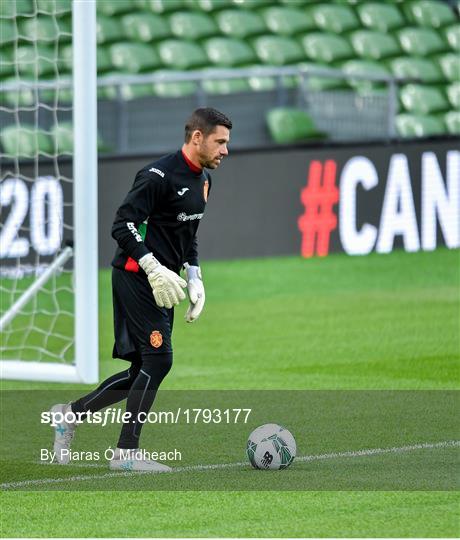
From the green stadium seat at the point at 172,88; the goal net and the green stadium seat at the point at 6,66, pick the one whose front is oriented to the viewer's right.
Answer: the goal net

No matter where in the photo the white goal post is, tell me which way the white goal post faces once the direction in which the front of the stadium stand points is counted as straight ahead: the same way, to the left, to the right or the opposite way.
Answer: to the left

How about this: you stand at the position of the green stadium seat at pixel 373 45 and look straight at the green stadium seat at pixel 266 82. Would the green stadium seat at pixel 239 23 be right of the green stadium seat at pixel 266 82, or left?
right

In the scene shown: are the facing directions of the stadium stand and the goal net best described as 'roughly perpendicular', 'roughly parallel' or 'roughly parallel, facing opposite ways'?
roughly perpendicular

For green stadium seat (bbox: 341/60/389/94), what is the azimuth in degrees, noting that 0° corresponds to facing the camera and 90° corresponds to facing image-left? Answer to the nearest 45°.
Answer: approximately 45°

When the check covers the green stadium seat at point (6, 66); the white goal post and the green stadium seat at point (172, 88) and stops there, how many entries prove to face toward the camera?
2

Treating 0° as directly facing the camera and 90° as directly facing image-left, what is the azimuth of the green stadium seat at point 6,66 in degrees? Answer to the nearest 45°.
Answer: approximately 0°

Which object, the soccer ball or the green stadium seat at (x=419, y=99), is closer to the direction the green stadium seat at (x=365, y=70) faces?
the soccer ball

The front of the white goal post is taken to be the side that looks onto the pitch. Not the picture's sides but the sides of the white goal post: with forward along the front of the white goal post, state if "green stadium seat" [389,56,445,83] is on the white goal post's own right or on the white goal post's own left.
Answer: on the white goal post's own left

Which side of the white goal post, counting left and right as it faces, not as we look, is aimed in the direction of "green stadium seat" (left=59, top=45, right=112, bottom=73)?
left

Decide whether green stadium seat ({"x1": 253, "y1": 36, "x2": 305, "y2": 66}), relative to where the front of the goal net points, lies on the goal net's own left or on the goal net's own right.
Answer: on the goal net's own left

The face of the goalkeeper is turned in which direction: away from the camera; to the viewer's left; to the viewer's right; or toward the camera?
to the viewer's right
